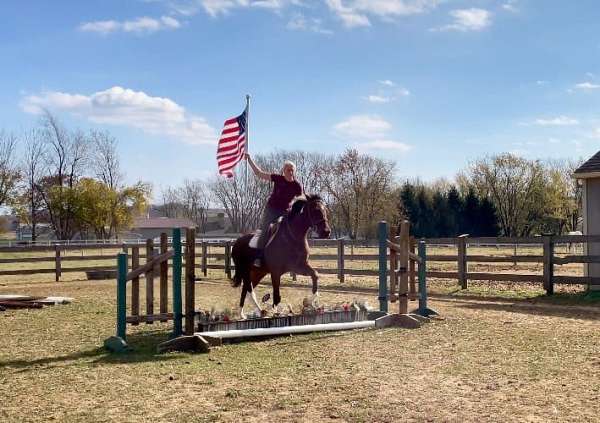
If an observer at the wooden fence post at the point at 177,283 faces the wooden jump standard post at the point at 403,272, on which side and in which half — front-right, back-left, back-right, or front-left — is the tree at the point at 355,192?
front-left

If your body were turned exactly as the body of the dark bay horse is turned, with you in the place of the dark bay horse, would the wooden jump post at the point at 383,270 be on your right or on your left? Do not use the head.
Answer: on your left

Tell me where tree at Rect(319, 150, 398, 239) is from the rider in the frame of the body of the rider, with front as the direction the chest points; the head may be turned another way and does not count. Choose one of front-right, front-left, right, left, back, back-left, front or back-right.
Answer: back-left

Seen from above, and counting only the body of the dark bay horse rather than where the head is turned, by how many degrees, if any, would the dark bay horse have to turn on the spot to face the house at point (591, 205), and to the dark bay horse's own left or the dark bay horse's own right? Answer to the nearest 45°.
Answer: approximately 90° to the dark bay horse's own left

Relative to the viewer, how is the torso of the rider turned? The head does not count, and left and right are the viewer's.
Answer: facing the viewer and to the right of the viewer

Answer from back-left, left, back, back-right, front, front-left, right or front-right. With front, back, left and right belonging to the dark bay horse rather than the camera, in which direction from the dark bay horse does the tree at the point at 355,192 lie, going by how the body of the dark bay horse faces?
back-left

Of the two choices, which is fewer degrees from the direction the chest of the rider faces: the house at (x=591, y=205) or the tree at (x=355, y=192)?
the house

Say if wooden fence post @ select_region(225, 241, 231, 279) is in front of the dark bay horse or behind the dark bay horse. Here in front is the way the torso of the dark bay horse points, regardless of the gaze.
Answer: behind

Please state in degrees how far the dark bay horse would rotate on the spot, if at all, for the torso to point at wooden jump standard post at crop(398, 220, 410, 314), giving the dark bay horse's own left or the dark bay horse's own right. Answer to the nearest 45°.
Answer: approximately 45° to the dark bay horse's own left

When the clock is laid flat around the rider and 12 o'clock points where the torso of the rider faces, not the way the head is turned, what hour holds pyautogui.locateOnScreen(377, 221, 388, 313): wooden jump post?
The wooden jump post is roughly at 10 o'clock from the rider.
